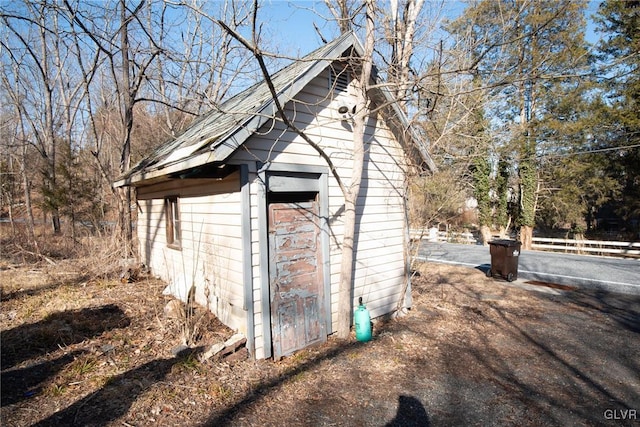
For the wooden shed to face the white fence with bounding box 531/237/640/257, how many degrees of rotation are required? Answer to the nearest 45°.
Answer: approximately 90° to its left

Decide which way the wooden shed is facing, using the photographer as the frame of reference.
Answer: facing the viewer and to the right of the viewer

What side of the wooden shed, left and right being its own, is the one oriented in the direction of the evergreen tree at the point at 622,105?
left

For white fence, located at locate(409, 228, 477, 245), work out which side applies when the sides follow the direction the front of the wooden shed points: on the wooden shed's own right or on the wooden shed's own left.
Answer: on the wooden shed's own left
